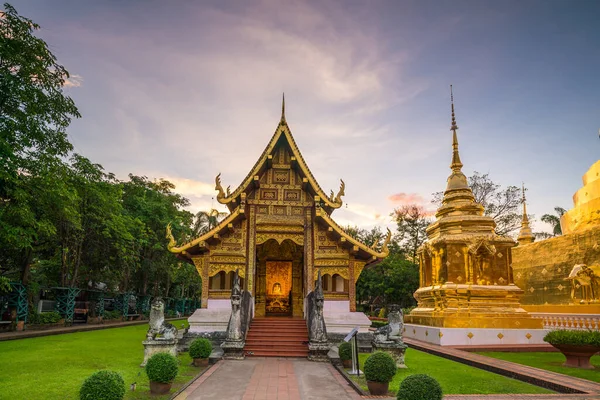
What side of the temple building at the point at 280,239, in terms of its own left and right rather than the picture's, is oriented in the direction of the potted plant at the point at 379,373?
front

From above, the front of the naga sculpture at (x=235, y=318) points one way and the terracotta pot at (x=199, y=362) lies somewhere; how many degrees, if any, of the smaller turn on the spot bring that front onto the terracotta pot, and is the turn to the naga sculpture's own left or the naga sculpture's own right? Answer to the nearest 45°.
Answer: approximately 45° to the naga sculpture's own right

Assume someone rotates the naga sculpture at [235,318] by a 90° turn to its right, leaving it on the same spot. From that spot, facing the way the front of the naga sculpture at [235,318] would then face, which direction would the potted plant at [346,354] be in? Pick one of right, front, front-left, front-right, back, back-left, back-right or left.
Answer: back-left

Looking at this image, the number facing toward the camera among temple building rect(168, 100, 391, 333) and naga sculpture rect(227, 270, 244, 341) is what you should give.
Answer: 2

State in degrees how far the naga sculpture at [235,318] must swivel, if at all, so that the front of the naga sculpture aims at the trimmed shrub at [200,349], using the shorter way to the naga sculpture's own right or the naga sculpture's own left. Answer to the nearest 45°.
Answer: approximately 45° to the naga sculpture's own right

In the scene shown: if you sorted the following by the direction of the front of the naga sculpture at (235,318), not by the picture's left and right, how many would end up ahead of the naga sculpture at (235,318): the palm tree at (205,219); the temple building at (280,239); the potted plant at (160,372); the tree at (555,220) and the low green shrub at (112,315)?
1

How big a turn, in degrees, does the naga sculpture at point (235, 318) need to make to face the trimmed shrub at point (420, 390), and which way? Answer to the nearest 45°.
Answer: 0° — it already faces it

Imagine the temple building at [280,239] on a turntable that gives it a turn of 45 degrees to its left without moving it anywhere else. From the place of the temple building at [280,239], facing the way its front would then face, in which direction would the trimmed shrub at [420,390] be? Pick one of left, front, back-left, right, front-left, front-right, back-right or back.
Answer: front-right

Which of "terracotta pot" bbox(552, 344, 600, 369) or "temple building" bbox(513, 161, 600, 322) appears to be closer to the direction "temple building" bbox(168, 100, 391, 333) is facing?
the terracotta pot

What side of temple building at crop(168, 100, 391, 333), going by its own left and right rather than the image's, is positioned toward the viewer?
front

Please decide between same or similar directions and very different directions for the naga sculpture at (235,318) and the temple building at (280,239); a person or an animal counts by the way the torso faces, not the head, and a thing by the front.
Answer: same or similar directions

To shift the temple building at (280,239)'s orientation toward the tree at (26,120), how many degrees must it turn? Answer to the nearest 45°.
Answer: approximately 90° to its right

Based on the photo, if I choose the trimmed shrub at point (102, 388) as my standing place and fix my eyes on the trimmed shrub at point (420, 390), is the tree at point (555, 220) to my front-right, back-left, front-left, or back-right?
front-left

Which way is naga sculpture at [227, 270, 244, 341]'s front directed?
toward the camera

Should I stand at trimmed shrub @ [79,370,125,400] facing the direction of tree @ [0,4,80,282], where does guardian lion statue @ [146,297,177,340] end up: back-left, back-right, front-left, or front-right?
front-right

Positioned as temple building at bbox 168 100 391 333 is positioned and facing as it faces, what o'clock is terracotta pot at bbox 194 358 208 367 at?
The terracotta pot is roughly at 1 o'clock from the temple building.

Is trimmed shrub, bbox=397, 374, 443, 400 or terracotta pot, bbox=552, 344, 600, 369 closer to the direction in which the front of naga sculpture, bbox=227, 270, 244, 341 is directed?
the trimmed shrub
